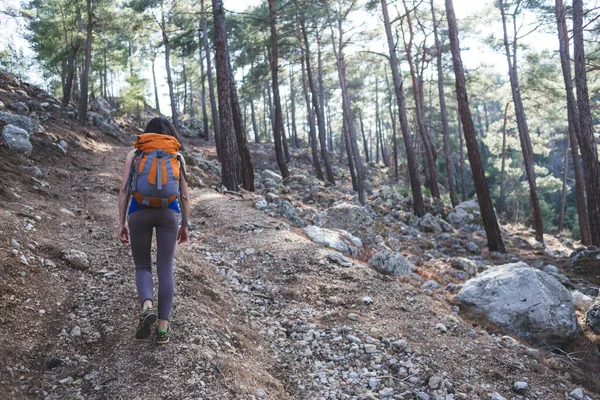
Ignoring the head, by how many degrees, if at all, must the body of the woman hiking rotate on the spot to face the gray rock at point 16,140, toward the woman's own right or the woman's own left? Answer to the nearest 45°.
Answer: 0° — they already face it

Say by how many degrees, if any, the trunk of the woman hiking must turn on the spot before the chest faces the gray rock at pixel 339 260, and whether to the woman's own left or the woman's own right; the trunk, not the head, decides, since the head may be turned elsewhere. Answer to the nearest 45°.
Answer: approximately 45° to the woman's own right

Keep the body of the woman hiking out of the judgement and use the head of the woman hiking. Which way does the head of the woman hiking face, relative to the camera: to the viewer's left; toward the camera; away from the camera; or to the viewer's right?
away from the camera

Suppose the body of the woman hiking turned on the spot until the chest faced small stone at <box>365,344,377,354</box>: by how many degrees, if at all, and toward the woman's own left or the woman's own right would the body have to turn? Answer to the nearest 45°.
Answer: approximately 90° to the woman's own right

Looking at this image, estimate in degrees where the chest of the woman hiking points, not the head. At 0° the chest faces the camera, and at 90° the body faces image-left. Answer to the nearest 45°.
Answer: approximately 180°

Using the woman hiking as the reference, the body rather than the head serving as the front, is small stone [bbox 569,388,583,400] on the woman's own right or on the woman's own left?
on the woman's own right

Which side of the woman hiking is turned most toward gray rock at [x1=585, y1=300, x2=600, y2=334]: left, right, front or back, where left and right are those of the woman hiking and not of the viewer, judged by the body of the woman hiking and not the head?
right

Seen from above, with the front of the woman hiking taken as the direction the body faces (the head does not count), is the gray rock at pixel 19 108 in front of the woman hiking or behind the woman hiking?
in front
